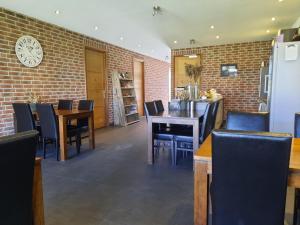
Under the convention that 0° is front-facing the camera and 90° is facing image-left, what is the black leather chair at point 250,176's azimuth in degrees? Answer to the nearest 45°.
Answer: approximately 180°

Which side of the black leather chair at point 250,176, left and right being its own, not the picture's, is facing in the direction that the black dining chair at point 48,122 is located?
left

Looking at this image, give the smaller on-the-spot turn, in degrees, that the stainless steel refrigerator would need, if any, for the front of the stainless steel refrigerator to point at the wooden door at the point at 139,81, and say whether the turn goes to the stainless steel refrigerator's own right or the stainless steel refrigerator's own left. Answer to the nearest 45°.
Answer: approximately 45° to the stainless steel refrigerator's own right

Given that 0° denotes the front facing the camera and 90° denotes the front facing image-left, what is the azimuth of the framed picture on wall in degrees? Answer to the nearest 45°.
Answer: approximately 0°

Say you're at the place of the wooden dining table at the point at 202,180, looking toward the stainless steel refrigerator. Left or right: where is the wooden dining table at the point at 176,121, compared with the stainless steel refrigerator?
left

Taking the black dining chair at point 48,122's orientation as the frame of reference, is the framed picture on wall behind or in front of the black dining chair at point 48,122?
in front

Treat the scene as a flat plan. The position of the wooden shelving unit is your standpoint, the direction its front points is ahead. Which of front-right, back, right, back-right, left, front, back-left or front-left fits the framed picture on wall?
front-left

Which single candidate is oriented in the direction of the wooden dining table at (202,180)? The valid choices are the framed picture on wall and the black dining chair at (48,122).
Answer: the framed picture on wall

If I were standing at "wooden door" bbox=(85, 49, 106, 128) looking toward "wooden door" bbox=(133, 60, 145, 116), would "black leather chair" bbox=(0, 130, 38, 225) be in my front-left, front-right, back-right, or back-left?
back-right

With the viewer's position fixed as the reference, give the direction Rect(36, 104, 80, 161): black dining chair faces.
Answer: facing away from the viewer and to the right of the viewer

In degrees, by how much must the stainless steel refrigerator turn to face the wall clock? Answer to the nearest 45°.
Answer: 0° — it already faces it

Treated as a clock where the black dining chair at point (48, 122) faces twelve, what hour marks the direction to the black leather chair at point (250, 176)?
The black leather chair is roughly at 4 o'clock from the black dining chair.
